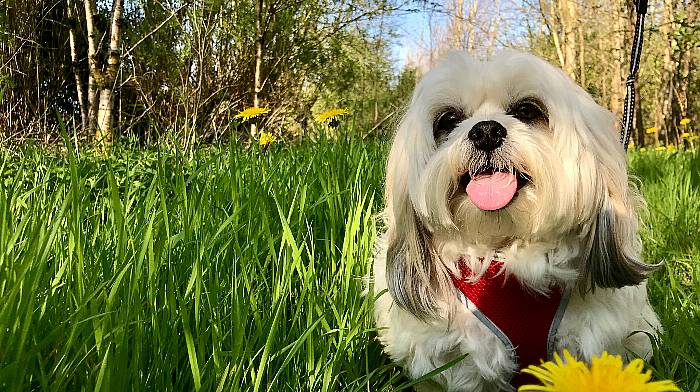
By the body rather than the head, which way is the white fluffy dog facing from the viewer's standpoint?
toward the camera

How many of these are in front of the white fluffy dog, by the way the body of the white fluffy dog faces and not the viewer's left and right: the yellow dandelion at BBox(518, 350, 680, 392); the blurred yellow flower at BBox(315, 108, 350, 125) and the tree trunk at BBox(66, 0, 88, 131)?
1

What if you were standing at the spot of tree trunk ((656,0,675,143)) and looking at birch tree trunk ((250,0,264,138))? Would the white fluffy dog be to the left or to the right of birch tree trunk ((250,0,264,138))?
left

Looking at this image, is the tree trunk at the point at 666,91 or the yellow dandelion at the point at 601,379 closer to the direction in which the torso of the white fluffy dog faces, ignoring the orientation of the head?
the yellow dandelion

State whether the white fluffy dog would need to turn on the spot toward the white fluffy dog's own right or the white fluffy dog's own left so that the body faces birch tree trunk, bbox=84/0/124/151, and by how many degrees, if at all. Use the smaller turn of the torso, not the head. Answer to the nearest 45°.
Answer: approximately 135° to the white fluffy dog's own right

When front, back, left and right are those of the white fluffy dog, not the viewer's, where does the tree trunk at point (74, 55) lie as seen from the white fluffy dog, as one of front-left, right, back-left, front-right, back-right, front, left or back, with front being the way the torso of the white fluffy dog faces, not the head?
back-right

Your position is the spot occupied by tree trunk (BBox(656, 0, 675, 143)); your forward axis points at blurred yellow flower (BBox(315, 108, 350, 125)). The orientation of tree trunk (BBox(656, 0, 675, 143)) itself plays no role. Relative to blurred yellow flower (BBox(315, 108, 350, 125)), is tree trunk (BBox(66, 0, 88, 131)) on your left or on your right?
right

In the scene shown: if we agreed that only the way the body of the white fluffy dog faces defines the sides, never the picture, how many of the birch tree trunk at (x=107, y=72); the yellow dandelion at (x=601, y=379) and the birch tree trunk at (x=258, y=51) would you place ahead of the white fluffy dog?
1

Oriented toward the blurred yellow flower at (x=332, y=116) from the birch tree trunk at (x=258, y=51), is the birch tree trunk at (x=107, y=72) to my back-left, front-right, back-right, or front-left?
front-right

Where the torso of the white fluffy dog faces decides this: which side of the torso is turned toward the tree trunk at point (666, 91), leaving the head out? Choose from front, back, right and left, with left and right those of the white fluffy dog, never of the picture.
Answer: back

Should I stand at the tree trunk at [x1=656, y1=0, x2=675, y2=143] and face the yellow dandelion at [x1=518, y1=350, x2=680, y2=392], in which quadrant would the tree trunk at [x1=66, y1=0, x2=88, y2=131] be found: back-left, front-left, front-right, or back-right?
front-right

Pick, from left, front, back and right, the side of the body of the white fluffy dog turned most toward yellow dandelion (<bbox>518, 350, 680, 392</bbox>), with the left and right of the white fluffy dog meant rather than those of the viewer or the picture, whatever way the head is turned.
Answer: front

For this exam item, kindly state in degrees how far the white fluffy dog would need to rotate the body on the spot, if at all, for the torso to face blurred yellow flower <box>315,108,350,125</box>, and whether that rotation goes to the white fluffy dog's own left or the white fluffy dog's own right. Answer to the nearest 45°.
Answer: approximately 135° to the white fluffy dog's own right

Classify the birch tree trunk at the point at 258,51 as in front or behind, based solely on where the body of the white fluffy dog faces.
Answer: behind
